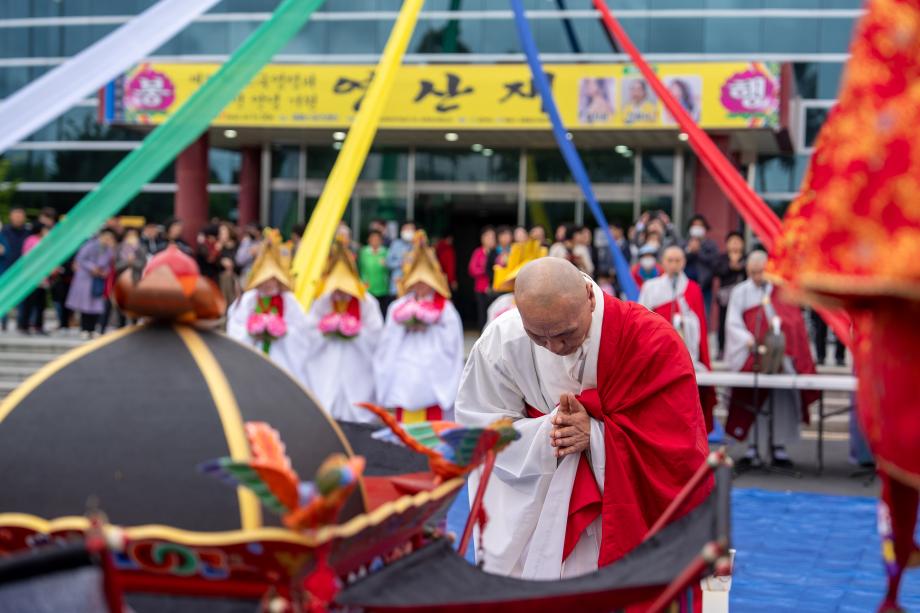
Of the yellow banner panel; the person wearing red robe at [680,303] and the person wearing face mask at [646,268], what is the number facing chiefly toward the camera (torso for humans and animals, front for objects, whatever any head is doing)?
3

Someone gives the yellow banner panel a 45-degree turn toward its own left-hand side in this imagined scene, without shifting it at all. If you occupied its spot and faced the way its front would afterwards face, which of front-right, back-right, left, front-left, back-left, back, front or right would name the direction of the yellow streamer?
front-right

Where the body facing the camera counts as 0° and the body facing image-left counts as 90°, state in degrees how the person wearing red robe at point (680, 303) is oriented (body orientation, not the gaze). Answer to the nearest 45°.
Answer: approximately 0°

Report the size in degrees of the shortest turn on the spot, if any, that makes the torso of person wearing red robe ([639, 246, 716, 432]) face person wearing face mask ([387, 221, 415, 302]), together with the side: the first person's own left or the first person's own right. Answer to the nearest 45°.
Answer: approximately 135° to the first person's own right

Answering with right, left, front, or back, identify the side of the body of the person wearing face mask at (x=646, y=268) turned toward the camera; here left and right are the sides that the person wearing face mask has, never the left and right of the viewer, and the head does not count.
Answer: front

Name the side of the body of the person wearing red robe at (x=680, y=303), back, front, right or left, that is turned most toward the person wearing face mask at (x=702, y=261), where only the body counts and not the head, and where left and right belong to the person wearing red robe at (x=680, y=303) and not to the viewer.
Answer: back

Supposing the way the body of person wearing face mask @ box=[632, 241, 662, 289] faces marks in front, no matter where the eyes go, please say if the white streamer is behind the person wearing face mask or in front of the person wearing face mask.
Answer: in front

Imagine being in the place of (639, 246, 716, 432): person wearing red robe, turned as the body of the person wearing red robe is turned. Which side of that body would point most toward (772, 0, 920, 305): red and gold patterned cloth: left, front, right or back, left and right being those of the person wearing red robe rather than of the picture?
front

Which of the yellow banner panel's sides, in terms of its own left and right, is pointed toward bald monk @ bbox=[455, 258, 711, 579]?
front

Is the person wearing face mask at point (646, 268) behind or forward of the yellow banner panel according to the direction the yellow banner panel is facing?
forward

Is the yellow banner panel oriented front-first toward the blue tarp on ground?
yes

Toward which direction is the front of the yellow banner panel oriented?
toward the camera
